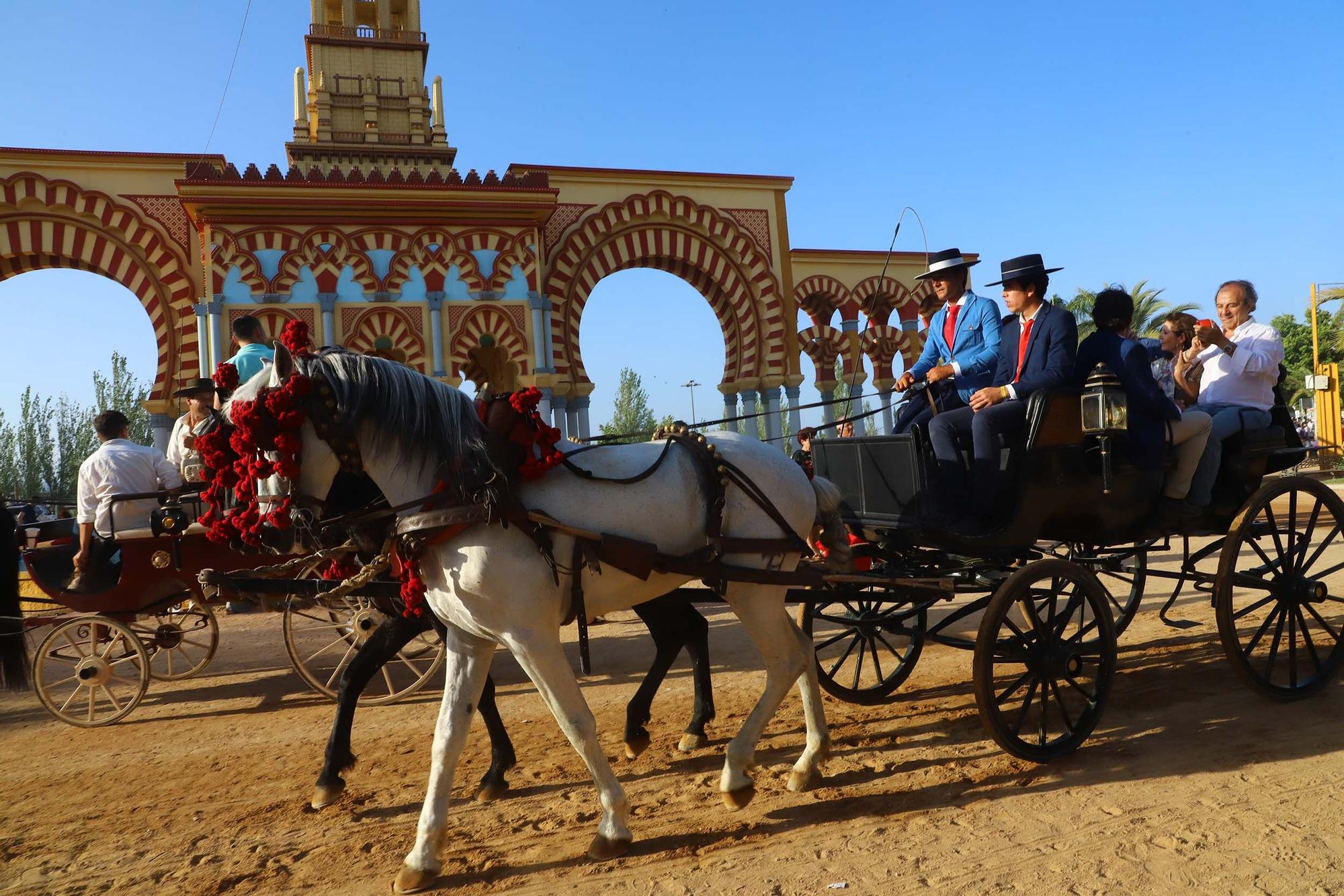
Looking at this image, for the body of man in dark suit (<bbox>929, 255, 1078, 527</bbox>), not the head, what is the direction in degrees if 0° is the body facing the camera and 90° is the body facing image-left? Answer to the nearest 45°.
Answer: approximately 45°

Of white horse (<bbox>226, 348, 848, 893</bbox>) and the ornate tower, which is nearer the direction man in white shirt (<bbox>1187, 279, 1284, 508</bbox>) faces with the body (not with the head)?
the white horse

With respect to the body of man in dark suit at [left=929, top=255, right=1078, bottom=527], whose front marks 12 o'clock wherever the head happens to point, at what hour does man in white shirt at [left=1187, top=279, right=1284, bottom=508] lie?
The man in white shirt is roughly at 6 o'clock from the man in dark suit.
